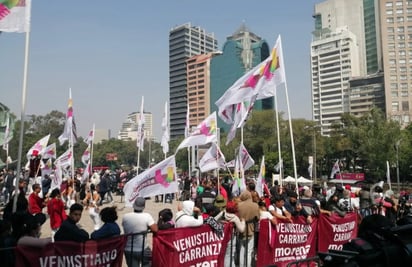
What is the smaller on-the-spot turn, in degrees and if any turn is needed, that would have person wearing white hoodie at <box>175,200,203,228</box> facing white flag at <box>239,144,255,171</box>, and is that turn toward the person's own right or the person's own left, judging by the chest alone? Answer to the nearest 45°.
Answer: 0° — they already face it

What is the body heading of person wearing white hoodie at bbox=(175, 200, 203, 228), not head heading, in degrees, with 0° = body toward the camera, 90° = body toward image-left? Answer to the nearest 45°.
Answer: approximately 180°

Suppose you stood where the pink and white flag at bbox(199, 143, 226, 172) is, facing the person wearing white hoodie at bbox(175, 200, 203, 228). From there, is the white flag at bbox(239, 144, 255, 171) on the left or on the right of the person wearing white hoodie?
left

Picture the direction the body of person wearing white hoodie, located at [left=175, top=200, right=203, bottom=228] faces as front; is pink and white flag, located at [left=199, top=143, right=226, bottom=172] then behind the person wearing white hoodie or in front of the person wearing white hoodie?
in front

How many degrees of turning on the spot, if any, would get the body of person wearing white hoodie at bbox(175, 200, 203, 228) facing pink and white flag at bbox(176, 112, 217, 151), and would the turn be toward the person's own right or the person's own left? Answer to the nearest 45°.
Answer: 0° — they already face it

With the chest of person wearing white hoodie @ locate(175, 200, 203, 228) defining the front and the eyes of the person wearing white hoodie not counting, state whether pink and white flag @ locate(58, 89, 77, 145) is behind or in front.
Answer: in front
